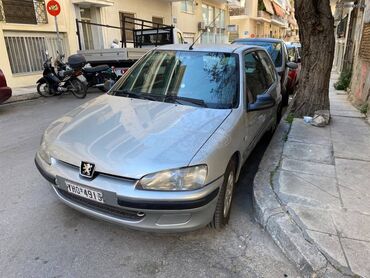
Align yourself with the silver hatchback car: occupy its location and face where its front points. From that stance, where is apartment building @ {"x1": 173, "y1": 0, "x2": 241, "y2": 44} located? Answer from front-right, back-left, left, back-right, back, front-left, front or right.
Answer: back-right

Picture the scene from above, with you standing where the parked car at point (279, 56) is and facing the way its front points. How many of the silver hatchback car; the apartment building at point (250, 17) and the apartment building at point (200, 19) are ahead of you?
1

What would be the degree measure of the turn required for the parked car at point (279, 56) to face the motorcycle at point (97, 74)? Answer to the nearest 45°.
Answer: approximately 90° to its right

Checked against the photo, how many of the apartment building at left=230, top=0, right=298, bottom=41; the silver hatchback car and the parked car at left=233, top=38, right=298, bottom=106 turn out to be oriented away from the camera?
0

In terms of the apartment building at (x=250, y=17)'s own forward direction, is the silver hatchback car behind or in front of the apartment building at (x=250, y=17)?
in front

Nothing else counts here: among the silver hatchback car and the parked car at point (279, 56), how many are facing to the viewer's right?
0

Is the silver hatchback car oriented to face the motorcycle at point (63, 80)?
no

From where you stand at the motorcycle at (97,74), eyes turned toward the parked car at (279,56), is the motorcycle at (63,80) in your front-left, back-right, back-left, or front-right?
back-right

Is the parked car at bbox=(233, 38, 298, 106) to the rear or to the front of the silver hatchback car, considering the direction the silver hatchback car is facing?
to the rear

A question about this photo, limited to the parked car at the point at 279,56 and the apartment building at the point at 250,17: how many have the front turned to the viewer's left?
0

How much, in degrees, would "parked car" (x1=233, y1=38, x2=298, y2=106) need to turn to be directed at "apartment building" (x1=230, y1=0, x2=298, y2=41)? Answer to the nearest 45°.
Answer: approximately 180°

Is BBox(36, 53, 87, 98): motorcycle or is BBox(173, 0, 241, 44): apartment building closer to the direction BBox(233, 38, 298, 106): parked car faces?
the motorcycle

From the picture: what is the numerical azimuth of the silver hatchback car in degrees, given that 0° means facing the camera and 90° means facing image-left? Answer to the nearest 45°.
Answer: approximately 45°

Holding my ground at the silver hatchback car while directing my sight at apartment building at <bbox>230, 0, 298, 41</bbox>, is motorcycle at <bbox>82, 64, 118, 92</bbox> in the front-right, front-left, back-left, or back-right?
front-left

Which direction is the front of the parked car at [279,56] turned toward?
toward the camera
